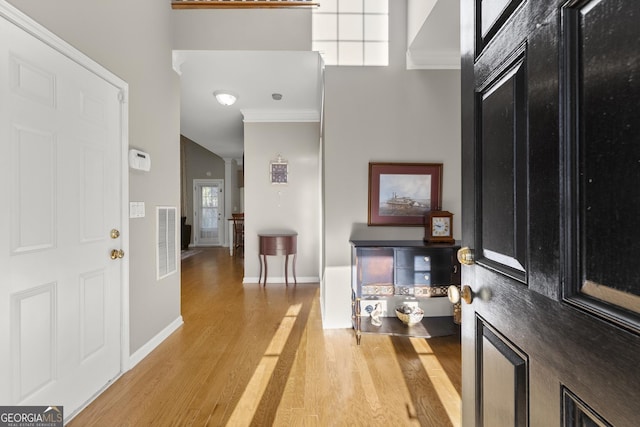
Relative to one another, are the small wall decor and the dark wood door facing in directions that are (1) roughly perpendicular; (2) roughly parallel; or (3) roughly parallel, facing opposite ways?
roughly perpendicular

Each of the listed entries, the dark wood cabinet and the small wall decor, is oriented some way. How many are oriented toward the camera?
2

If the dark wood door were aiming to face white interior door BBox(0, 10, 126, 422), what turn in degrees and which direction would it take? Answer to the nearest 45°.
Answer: approximately 45° to its right

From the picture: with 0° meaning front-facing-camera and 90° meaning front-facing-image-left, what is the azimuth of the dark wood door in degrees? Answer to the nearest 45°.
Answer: approximately 45°

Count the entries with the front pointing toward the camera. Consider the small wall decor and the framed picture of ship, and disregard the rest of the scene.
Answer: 2

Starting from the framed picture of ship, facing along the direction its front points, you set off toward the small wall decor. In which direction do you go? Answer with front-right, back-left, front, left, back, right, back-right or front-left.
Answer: back-right

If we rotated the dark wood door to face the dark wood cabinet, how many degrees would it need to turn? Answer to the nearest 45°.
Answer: approximately 90° to its right

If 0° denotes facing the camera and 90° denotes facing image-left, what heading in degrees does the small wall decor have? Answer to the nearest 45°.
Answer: approximately 0°

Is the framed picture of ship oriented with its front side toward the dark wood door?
yes

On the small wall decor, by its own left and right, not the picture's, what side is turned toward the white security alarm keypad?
front

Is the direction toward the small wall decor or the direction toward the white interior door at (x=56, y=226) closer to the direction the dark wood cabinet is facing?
the white interior door

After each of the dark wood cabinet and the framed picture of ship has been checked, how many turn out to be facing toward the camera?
2

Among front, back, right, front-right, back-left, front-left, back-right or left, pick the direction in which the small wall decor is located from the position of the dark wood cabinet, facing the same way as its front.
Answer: back-right
